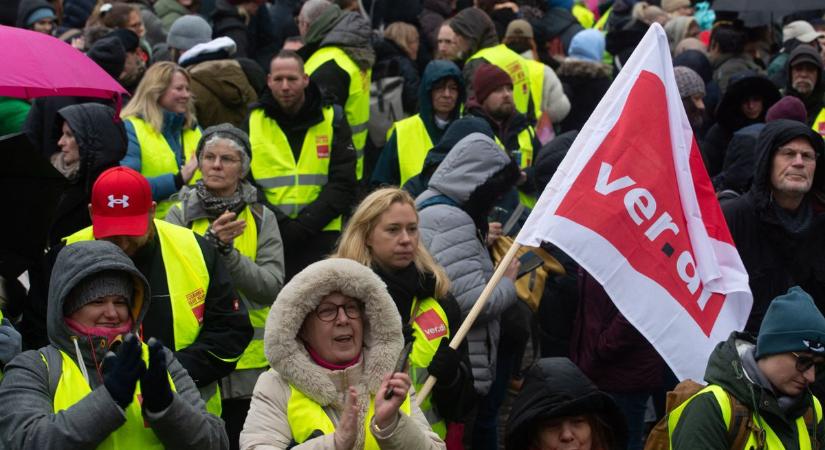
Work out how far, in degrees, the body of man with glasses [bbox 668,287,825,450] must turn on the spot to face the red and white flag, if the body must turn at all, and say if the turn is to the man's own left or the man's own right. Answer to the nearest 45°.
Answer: approximately 180°

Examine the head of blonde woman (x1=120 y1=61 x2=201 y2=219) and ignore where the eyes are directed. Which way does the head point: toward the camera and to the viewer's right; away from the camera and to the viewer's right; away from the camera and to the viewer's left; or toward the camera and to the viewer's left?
toward the camera and to the viewer's right

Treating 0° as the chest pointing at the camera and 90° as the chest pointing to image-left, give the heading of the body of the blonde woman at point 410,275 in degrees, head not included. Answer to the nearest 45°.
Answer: approximately 315°

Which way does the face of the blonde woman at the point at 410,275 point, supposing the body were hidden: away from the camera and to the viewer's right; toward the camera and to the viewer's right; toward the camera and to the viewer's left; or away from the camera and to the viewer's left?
toward the camera and to the viewer's right

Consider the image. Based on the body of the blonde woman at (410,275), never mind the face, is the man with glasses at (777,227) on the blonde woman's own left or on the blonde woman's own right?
on the blonde woman's own left
